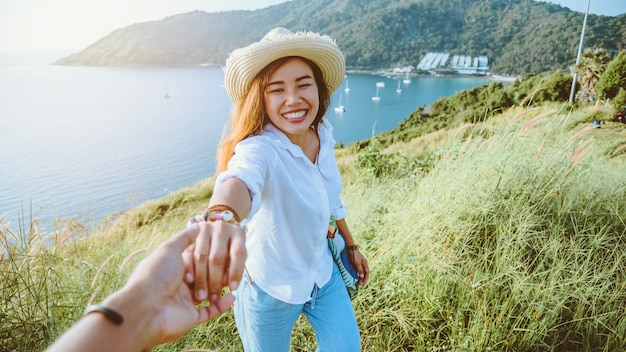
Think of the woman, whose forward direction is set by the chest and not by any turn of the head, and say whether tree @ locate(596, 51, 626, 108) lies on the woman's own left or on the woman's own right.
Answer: on the woman's own left

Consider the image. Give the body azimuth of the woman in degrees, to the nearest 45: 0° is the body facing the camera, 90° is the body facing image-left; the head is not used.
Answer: approximately 315°

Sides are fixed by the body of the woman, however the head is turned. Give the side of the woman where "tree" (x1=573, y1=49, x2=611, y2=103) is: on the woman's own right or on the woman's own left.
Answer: on the woman's own left
